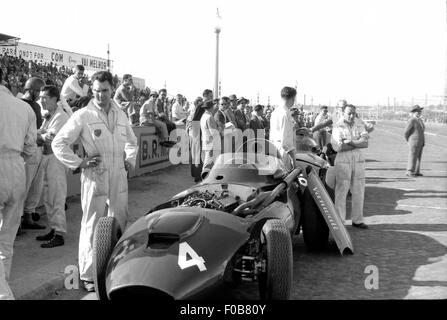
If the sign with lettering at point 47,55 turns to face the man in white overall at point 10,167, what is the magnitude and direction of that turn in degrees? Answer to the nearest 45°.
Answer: approximately 45° to its right

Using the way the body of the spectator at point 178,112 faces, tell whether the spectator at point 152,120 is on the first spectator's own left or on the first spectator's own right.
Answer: on the first spectator's own right

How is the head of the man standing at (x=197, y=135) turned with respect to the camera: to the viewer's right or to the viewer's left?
to the viewer's left

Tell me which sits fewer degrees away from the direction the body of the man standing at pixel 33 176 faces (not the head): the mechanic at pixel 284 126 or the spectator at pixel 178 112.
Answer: the mechanic

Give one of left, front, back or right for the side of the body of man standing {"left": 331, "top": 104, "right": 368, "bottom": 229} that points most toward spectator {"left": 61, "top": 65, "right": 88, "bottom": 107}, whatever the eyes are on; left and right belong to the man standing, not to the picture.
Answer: right

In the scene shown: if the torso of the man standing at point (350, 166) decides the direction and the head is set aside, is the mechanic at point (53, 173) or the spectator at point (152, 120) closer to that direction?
the mechanic
